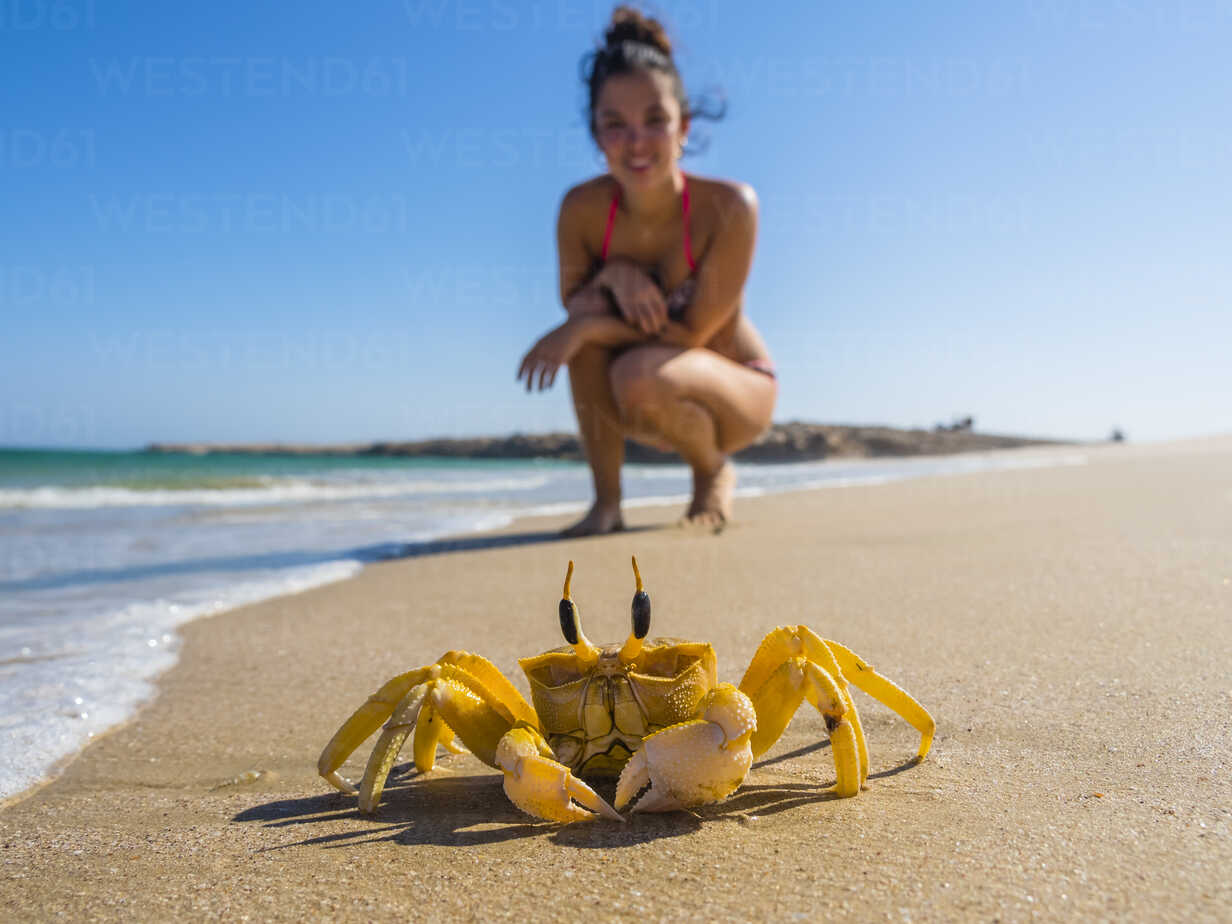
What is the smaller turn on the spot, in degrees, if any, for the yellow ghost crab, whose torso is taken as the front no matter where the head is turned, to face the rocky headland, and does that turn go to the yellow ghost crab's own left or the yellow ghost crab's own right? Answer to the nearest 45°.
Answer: approximately 180°

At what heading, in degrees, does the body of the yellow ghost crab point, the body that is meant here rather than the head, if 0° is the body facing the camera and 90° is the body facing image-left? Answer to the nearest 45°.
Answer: approximately 0°

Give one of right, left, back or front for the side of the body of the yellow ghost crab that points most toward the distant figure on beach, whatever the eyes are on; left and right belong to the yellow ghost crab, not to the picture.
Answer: back
